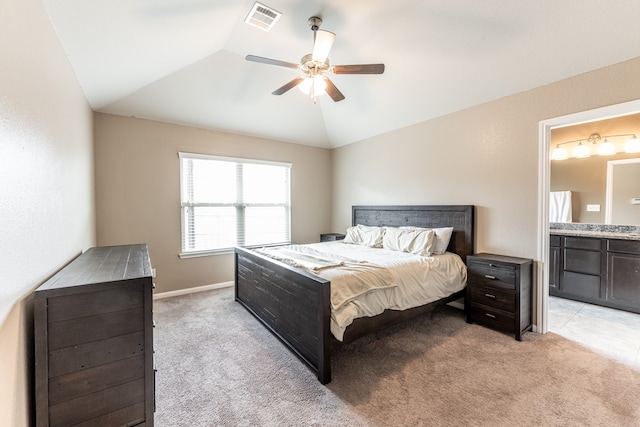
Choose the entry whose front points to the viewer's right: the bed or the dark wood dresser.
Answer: the dark wood dresser

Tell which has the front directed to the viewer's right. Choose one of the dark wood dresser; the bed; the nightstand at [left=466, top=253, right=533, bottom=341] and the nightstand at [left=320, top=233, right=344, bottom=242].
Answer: the dark wood dresser

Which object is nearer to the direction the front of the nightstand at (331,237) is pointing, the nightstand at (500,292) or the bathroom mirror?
the nightstand

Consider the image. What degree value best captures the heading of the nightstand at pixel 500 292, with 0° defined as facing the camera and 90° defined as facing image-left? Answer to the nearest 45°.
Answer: approximately 45°

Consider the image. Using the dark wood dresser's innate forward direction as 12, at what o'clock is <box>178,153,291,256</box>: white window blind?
The white window blind is roughly at 10 o'clock from the dark wood dresser.

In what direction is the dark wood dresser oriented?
to the viewer's right

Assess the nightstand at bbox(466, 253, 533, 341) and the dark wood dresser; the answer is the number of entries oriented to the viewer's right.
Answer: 1

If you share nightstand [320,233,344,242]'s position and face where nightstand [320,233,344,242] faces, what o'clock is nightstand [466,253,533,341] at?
nightstand [466,253,533,341] is roughly at 9 o'clock from nightstand [320,233,344,242].

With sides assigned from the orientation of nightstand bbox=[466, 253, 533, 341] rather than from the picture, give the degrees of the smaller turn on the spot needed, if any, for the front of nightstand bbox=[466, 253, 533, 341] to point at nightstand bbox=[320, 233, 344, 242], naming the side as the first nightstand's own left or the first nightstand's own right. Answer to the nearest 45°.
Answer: approximately 45° to the first nightstand's own right

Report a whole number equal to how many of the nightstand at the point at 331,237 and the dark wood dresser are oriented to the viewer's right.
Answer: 1

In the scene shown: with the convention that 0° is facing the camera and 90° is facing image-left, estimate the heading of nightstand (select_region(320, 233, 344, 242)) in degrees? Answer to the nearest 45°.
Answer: approximately 45°
